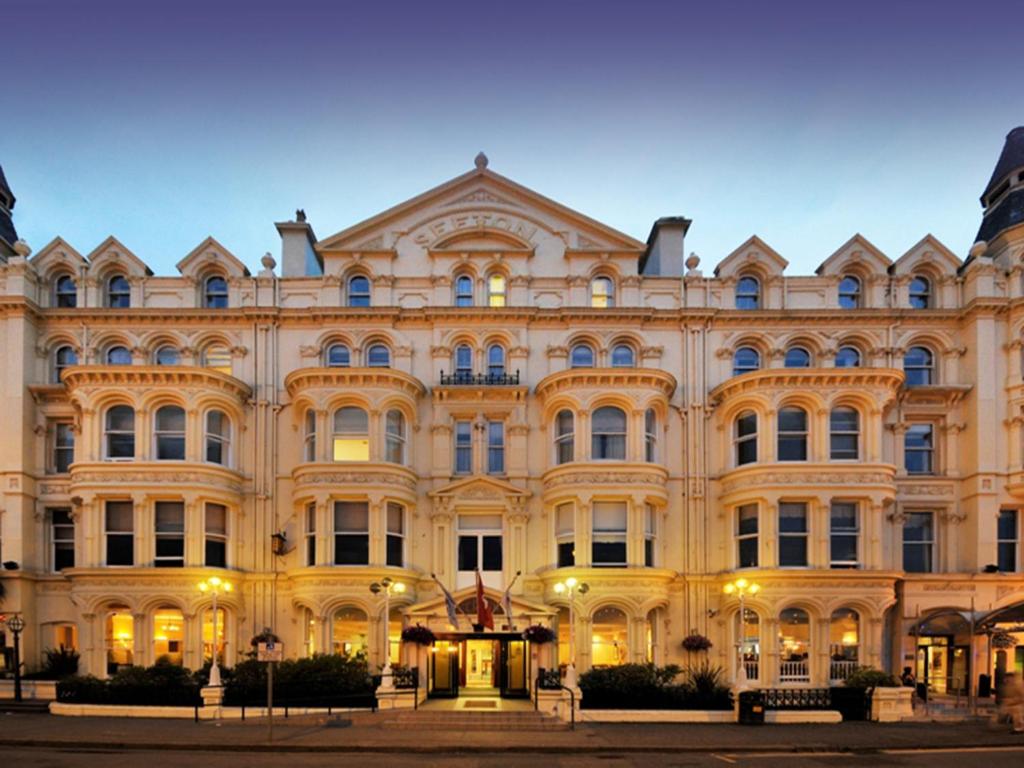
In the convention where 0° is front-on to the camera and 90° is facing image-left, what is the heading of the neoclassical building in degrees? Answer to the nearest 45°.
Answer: approximately 0°
